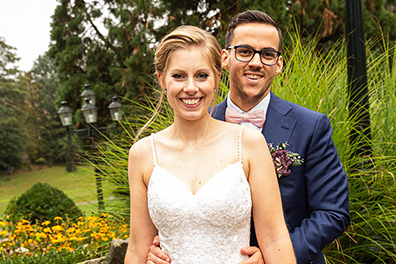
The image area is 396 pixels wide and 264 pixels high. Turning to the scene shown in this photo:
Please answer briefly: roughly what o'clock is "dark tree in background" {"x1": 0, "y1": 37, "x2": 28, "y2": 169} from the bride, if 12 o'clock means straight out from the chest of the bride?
The dark tree in background is roughly at 5 o'clock from the bride.

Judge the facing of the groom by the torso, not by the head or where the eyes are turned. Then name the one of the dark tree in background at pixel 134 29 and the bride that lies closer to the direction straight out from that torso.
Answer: the bride

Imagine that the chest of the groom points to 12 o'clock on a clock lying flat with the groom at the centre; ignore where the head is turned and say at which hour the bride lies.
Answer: The bride is roughly at 12 o'clock from the groom.

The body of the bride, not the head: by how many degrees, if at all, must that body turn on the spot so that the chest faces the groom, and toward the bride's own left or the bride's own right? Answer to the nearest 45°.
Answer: approximately 135° to the bride's own left

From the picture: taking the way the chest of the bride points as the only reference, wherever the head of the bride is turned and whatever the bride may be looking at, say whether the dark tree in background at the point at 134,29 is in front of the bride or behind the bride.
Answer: behind

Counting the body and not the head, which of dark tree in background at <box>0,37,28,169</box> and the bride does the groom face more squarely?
the bride

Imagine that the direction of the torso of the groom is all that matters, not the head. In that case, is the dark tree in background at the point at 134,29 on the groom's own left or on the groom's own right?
on the groom's own right

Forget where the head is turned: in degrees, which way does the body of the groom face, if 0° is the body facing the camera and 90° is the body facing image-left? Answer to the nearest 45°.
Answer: approximately 45°

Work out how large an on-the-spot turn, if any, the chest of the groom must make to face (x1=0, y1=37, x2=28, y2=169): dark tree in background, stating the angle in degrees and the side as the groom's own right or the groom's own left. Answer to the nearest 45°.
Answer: approximately 90° to the groom's own right

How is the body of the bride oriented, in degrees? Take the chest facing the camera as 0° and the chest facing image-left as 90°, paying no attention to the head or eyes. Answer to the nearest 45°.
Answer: approximately 0°
